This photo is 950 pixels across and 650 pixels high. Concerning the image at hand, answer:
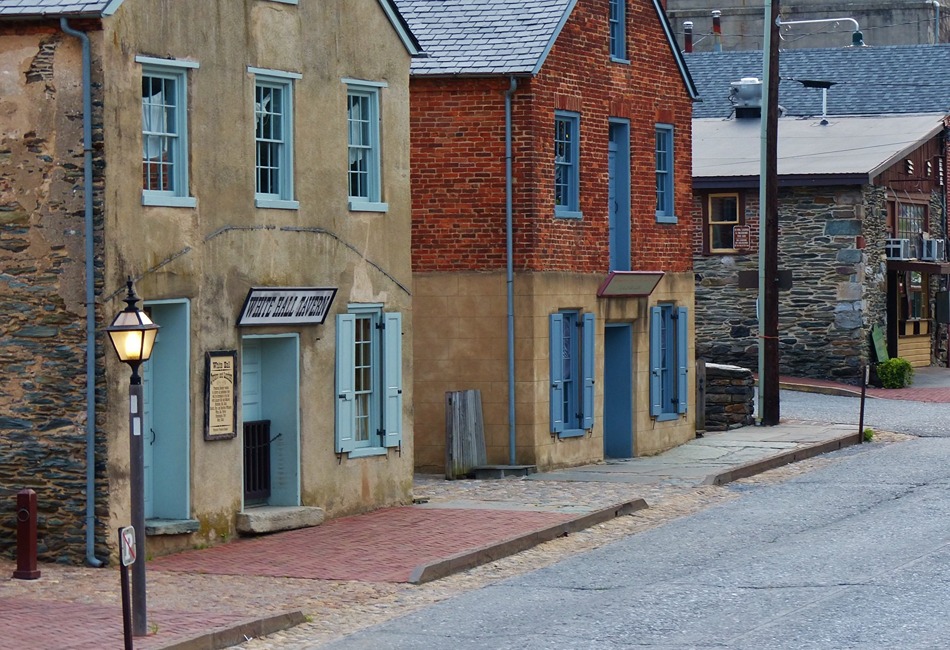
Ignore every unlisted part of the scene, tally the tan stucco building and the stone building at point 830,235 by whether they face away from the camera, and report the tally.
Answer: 0

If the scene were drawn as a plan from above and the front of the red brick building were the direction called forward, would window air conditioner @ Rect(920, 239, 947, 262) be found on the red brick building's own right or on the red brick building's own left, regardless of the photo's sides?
on the red brick building's own left

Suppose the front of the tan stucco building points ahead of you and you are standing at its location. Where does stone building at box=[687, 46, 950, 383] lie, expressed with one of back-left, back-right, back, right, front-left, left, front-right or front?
left

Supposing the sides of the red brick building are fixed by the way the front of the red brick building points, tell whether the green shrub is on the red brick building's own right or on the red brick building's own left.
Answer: on the red brick building's own left

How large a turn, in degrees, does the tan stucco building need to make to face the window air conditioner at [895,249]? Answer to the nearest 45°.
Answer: approximately 90° to its left

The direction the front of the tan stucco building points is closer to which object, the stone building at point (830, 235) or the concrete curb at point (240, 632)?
the concrete curb

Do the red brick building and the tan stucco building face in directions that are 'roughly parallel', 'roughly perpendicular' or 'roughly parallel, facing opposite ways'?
roughly parallel

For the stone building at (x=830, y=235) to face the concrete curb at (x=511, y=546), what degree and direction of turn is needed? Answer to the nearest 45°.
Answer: approximately 45° to its right

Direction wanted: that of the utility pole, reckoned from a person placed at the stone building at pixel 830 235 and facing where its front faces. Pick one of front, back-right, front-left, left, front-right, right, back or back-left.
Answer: front-right

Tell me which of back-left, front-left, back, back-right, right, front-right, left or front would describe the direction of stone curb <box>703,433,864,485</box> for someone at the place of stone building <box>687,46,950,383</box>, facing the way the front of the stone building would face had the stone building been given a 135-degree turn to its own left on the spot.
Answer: back

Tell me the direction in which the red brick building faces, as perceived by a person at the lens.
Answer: facing the viewer and to the right of the viewer

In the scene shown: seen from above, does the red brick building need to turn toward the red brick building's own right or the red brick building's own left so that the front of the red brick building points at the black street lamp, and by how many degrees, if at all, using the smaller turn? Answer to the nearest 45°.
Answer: approximately 45° to the red brick building's own right

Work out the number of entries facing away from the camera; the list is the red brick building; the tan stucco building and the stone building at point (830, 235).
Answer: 0
